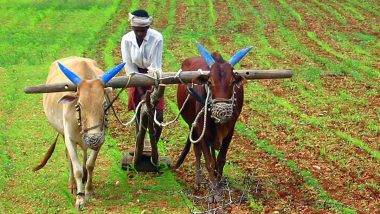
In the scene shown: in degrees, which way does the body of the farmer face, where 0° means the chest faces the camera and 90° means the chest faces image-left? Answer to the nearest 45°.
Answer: approximately 0°

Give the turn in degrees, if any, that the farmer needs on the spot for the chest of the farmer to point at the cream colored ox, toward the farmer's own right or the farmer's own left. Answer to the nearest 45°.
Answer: approximately 45° to the farmer's own right

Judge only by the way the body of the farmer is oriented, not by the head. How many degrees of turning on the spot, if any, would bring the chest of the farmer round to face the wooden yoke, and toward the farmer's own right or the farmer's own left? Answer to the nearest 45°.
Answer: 0° — they already face it
